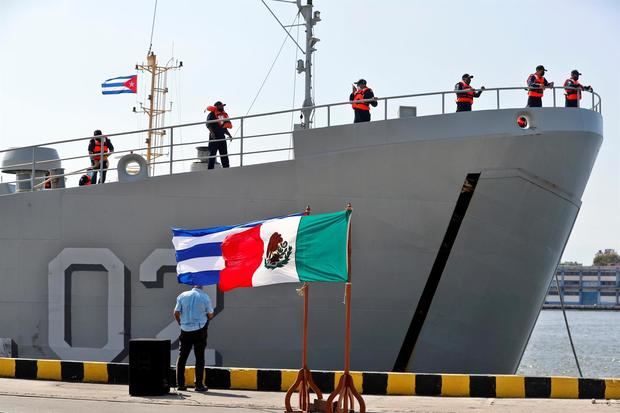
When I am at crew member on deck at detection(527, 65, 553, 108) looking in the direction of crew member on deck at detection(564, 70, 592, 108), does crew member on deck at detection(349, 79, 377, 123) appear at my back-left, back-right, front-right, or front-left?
back-left

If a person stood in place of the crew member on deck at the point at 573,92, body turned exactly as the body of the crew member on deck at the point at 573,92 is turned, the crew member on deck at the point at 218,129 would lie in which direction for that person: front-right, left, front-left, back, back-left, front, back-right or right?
back-right

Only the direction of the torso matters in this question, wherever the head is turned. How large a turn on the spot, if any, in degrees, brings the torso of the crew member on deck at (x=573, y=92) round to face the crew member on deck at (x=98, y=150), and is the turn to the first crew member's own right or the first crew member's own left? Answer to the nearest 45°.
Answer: approximately 135° to the first crew member's own right

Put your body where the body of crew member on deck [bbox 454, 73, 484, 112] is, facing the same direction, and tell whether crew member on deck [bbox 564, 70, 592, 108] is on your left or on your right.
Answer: on your left

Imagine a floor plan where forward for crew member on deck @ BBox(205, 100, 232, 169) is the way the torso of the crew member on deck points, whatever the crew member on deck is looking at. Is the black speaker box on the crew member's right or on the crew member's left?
on the crew member's right

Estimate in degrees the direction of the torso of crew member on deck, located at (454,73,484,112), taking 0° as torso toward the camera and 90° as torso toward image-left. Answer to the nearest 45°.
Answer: approximately 315°

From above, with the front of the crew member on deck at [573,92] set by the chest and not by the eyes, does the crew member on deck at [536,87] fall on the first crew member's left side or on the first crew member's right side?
on the first crew member's right side

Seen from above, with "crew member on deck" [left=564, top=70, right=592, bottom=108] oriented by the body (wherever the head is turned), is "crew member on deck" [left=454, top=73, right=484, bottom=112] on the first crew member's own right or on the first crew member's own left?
on the first crew member's own right
